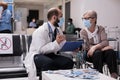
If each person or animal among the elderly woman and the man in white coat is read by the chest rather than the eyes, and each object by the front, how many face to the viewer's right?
1

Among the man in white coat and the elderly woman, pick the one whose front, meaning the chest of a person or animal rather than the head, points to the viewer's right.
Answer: the man in white coat

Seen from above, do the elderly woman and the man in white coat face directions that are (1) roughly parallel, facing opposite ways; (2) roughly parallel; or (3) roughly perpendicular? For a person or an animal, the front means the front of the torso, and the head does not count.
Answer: roughly perpendicular

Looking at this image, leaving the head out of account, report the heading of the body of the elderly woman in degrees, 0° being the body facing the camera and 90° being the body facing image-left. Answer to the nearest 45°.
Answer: approximately 0°

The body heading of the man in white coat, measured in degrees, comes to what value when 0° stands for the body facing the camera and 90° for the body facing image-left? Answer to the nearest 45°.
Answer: approximately 270°

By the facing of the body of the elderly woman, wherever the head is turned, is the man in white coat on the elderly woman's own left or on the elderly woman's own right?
on the elderly woman's own right
